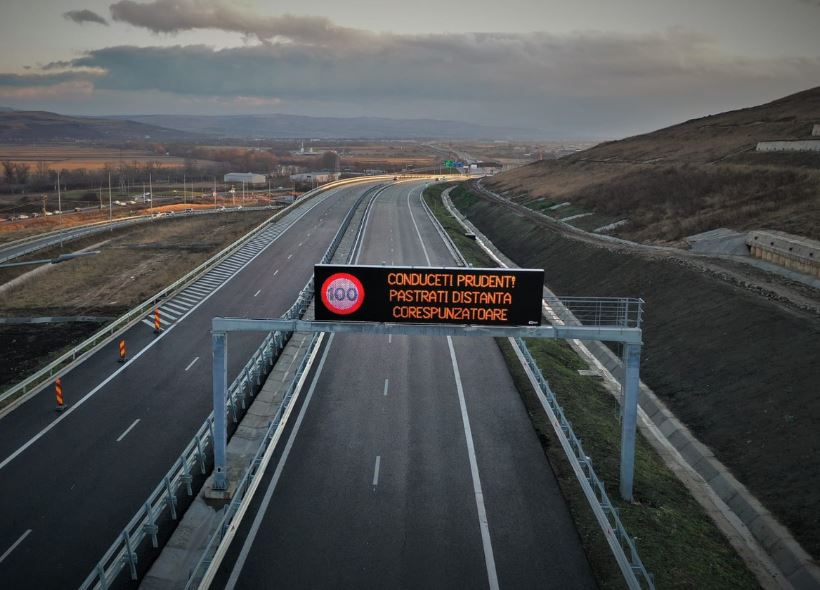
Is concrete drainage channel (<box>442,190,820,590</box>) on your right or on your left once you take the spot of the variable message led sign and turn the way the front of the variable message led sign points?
on your left

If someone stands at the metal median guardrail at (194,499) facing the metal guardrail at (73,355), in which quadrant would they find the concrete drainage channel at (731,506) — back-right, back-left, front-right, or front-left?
back-right

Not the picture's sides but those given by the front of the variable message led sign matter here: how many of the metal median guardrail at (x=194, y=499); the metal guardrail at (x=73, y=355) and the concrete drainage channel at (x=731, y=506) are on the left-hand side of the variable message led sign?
1

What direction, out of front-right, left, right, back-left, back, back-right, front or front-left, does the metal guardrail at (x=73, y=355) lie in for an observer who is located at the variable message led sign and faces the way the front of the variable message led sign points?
back-right

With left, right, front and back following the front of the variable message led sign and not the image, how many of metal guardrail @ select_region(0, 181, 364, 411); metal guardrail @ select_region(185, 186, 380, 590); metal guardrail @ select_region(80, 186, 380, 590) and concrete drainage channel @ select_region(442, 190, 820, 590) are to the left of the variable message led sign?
1

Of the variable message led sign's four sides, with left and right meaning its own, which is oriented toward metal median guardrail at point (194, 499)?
right

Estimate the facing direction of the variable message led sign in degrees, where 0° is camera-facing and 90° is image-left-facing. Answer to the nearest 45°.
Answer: approximately 0°

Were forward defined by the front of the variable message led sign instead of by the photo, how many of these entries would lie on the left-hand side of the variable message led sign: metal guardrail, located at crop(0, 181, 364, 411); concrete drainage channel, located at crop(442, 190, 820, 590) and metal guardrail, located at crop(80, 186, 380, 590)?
1
